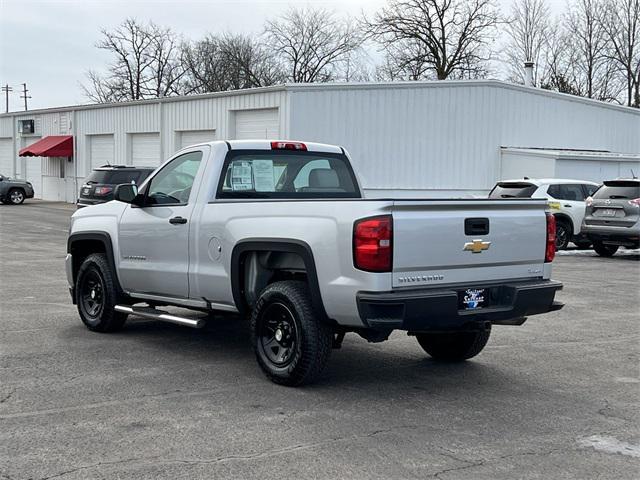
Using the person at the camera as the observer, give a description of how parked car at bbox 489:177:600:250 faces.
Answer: facing away from the viewer and to the right of the viewer

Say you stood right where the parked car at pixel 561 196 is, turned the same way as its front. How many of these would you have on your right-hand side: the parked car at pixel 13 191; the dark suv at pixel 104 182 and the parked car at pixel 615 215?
1

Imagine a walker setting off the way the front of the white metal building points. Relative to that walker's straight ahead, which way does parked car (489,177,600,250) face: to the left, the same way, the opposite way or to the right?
the opposite way

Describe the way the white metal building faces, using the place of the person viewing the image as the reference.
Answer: facing the viewer and to the left of the viewer

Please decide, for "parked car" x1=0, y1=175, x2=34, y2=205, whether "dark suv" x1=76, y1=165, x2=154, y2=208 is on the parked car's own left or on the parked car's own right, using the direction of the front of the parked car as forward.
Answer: on the parked car's own right

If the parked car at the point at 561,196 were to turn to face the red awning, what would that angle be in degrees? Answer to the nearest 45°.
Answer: approximately 90° to its left

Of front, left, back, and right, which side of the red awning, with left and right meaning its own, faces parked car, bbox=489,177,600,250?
left

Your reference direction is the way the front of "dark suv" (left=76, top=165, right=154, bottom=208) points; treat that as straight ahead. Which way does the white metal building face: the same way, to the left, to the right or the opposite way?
the opposite way

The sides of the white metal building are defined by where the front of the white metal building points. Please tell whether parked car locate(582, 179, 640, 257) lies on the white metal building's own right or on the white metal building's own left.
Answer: on the white metal building's own left

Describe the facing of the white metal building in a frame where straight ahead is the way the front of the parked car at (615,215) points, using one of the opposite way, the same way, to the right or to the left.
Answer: the opposite way

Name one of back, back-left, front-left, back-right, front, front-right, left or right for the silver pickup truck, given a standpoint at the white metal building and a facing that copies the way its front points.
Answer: front-left
